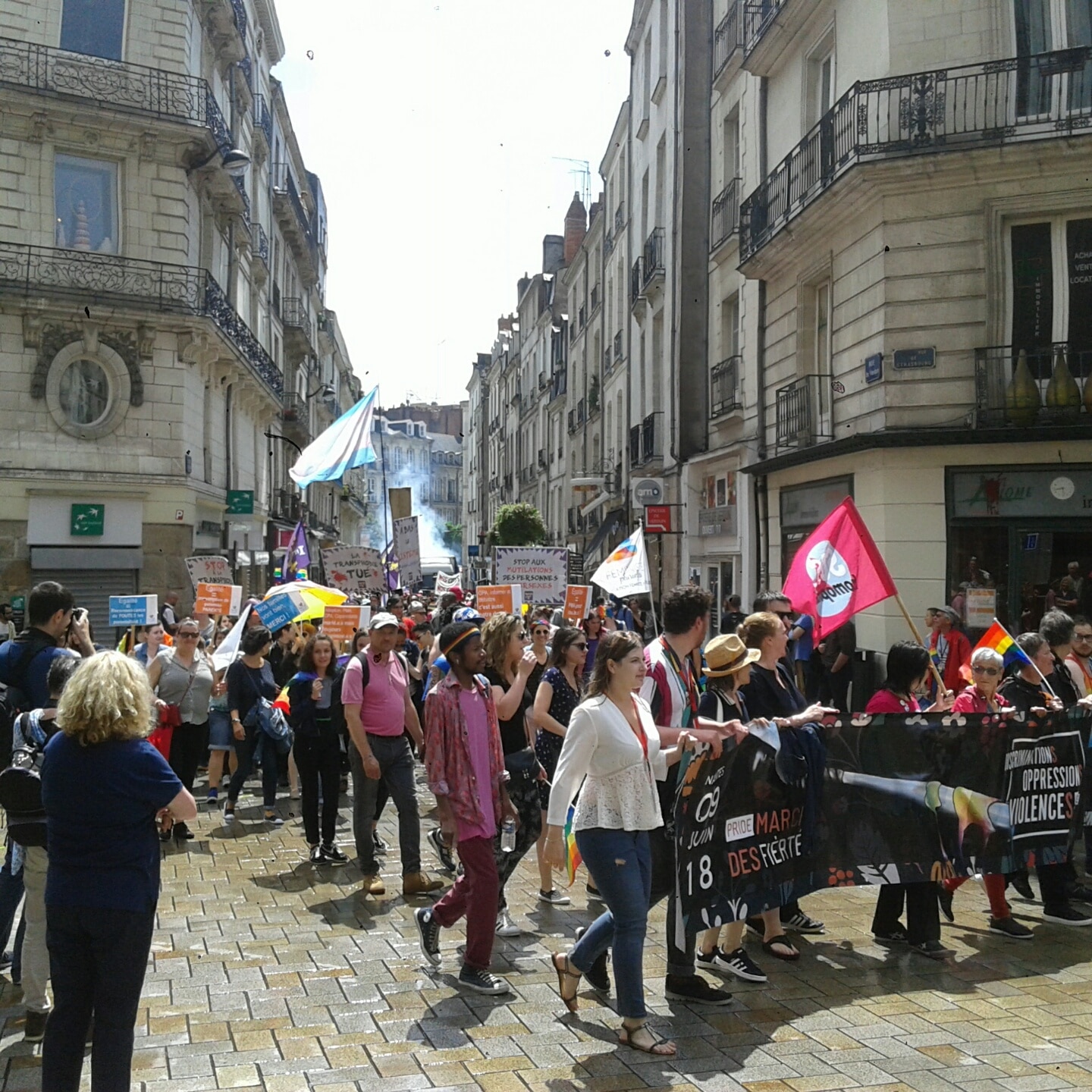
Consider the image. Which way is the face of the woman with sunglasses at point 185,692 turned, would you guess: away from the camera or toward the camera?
toward the camera

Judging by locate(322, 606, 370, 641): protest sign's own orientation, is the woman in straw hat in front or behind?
in front

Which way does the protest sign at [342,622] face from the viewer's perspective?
toward the camera

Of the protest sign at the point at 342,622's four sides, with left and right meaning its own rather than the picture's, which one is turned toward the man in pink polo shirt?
front

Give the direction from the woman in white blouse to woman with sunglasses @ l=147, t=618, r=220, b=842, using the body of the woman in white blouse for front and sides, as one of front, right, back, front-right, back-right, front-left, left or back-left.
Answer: back

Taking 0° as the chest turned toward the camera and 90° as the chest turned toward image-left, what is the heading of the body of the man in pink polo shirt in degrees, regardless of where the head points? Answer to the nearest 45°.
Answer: approximately 315°

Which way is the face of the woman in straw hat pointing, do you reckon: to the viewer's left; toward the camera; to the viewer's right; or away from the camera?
to the viewer's right

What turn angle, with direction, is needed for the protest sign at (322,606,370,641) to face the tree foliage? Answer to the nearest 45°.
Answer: approximately 180°

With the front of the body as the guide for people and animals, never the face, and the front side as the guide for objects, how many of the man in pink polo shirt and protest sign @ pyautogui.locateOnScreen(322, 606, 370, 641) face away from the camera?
0

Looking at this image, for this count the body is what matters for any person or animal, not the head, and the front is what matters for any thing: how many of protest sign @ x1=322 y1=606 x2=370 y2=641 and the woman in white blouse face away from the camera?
0

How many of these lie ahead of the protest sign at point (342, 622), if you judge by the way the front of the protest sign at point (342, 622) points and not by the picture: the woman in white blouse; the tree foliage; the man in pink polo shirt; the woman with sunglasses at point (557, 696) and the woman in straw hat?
4

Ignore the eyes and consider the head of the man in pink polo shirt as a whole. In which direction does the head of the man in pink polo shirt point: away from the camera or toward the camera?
toward the camera

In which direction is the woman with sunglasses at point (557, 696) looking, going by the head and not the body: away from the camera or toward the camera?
toward the camera

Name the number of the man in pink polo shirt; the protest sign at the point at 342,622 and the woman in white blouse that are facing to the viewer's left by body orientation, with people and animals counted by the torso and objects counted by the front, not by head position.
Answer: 0
